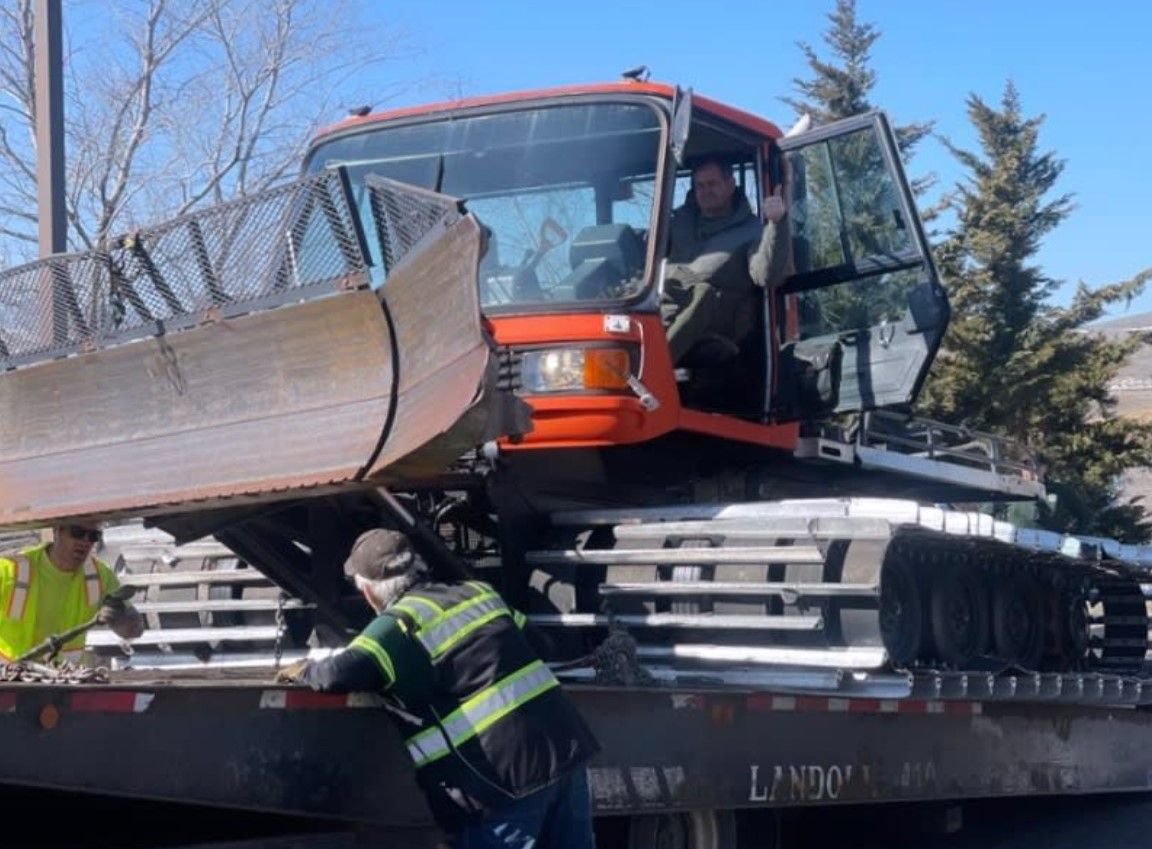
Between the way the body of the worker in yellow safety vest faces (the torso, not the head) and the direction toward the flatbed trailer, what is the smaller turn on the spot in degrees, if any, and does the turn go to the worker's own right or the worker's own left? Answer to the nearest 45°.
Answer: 0° — they already face it

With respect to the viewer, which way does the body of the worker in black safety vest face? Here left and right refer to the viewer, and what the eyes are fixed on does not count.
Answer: facing away from the viewer and to the left of the viewer

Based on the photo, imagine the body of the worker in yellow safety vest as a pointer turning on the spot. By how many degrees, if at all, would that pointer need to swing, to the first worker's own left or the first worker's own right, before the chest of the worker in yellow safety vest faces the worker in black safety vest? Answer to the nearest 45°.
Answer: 0° — they already face them

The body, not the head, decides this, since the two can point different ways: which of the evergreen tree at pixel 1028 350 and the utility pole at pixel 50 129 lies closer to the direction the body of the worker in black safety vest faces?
the utility pole

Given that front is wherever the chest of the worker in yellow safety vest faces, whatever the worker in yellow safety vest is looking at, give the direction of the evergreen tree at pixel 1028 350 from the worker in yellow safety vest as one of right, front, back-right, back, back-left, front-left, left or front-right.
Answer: left

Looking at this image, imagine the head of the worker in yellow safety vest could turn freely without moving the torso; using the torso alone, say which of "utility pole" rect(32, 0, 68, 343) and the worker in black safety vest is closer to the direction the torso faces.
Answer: the worker in black safety vest

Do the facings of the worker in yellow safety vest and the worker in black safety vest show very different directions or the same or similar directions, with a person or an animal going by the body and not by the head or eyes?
very different directions

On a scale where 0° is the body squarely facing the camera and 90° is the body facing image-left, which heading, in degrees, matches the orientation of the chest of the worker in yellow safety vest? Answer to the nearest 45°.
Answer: approximately 315°

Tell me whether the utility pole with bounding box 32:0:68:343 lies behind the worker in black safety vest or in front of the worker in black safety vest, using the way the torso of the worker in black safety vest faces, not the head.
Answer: in front

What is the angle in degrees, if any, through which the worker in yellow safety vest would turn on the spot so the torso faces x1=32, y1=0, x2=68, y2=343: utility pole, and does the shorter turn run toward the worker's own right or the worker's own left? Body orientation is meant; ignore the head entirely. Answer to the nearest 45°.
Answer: approximately 135° to the worker's own left

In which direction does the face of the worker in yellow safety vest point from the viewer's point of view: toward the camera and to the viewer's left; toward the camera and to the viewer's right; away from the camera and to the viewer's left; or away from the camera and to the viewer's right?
toward the camera and to the viewer's right

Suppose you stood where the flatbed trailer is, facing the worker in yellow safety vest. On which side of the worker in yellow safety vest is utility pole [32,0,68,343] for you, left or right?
right

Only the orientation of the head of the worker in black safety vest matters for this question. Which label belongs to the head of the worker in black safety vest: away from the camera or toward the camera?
away from the camera
